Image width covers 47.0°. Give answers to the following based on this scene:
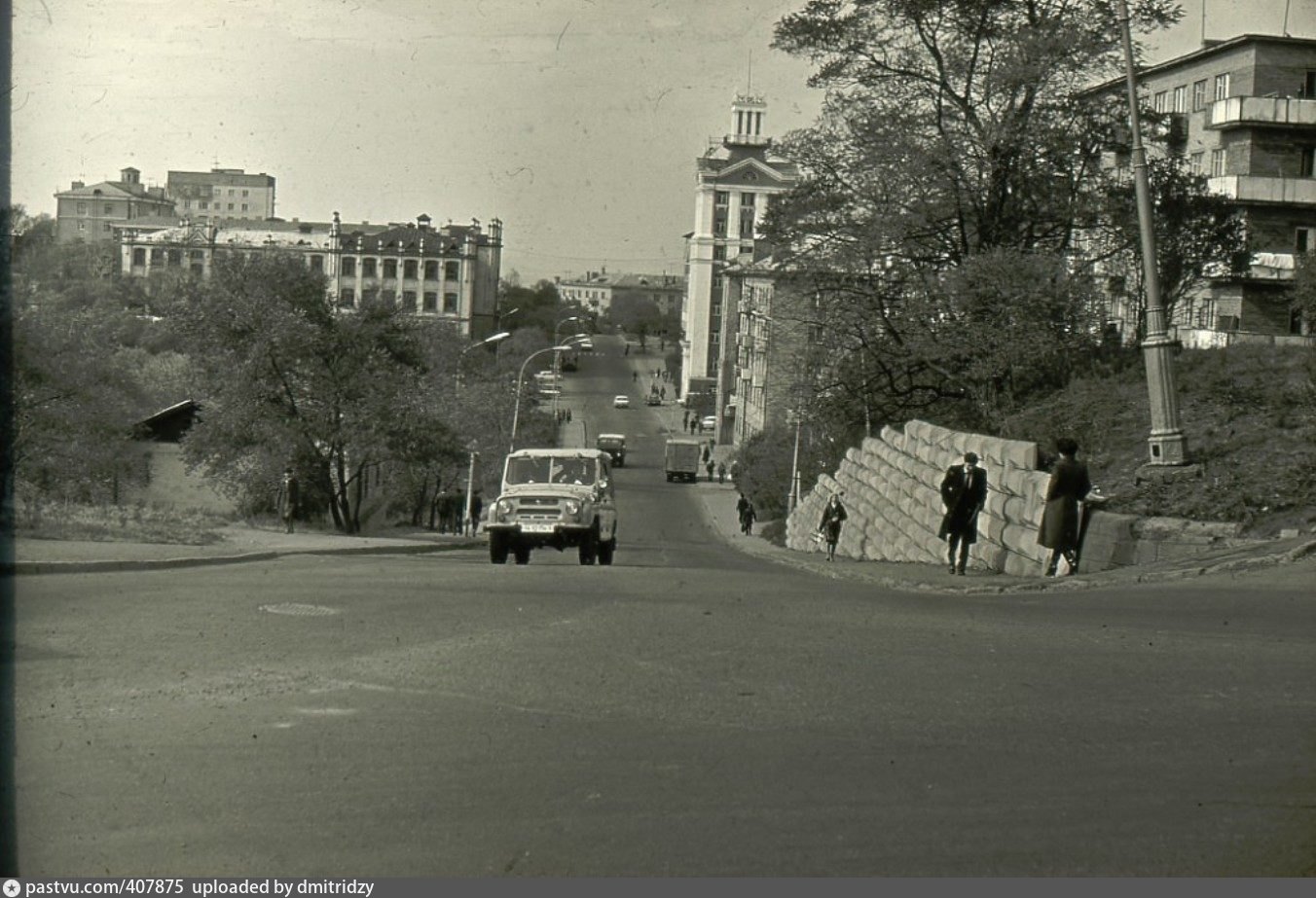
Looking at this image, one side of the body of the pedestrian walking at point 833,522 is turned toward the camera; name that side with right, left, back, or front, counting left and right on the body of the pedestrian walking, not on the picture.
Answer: front

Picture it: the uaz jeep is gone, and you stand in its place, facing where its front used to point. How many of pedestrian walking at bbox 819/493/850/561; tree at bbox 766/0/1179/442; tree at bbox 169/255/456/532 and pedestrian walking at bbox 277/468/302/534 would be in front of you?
0

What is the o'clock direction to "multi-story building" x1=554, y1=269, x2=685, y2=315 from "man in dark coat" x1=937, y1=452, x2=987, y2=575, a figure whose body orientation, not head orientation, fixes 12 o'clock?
The multi-story building is roughly at 5 o'clock from the man in dark coat.

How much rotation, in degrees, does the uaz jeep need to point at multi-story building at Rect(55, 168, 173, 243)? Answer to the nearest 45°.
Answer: approximately 135° to its right

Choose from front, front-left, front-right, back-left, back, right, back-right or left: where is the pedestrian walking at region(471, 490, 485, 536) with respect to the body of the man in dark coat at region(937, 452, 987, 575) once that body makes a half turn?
front-left

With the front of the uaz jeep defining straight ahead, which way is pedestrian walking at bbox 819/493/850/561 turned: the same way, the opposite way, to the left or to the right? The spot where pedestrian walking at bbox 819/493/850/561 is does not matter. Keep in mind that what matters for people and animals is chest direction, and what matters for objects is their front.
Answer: the same way

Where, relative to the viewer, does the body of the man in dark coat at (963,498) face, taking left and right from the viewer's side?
facing the viewer

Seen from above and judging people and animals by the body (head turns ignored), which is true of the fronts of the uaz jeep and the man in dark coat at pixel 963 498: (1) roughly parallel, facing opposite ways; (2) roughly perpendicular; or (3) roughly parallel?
roughly parallel

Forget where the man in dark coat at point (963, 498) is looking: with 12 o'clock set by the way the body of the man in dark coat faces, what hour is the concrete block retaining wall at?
The concrete block retaining wall is roughly at 6 o'clock from the man in dark coat.

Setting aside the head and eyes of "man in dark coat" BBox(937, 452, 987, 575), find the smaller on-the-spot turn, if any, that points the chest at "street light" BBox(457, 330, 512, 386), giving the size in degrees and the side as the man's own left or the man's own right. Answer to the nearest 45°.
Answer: approximately 135° to the man's own right

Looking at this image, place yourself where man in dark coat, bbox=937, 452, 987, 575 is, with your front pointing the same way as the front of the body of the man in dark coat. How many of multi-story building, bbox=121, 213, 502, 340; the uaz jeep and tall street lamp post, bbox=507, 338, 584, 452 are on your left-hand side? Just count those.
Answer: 0

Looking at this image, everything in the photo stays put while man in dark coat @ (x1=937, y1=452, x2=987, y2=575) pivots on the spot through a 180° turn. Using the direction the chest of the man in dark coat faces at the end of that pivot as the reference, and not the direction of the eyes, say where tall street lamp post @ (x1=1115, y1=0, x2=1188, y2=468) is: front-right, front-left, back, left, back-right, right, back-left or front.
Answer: right

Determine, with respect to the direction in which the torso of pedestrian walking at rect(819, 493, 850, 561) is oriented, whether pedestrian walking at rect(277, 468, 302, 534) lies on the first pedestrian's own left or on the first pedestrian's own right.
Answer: on the first pedestrian's own right

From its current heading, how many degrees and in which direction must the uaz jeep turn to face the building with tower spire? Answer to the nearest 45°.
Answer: approximately 180°

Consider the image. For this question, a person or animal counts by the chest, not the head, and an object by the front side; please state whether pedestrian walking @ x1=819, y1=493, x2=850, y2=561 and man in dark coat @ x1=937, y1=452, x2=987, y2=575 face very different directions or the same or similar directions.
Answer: same or similar directions

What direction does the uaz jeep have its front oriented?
toward the camera

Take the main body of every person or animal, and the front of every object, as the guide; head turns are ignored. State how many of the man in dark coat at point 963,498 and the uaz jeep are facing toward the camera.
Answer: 2
